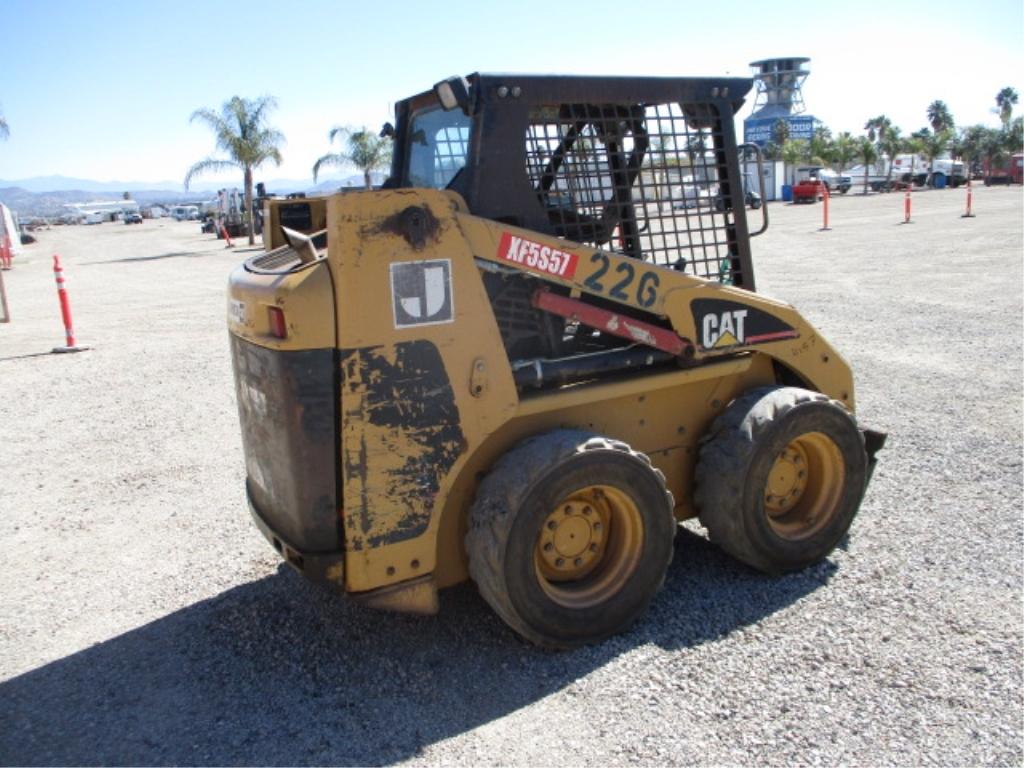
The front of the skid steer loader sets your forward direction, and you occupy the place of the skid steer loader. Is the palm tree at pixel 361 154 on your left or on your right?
on your left

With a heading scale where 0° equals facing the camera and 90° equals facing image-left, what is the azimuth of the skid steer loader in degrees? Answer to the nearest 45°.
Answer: approximately 225°

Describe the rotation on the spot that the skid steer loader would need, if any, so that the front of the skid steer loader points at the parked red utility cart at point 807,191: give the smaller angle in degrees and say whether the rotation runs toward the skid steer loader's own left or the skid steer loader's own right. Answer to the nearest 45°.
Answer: approximately 45° to the skid steer loader's own left
